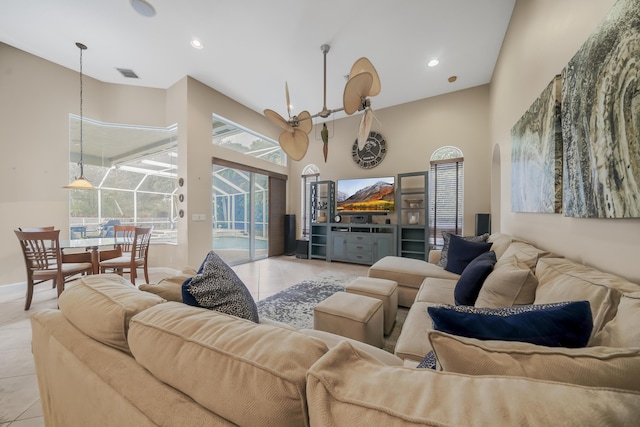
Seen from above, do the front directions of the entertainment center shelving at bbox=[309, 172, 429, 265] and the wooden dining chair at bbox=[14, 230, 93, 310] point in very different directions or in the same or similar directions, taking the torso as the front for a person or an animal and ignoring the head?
very different directions

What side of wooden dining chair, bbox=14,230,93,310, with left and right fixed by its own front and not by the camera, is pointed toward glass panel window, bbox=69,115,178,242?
front

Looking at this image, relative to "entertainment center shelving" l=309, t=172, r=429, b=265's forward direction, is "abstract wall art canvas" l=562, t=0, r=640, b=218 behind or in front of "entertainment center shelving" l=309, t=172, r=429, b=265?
in front

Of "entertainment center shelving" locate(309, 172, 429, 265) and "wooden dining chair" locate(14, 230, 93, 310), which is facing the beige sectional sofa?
the entertainment center shelving

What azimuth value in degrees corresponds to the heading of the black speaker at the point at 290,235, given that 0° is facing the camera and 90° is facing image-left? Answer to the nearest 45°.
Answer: approximately 0°

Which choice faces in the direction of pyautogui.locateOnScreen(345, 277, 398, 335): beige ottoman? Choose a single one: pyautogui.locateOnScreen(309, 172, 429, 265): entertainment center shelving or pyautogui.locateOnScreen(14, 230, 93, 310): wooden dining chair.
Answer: the entertainment center shelving

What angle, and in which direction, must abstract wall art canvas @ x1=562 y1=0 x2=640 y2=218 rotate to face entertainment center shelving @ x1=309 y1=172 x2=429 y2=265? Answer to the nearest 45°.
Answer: approximately 90° to its right

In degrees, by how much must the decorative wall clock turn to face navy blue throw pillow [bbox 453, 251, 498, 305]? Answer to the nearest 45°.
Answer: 0° — it already faces it

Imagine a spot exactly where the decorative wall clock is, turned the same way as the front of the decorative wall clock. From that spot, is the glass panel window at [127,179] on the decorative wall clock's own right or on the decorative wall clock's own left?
on the decorative wall clock's own right

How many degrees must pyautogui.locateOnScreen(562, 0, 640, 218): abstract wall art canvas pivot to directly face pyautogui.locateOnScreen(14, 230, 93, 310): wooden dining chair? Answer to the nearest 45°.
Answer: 0° — it already faces it

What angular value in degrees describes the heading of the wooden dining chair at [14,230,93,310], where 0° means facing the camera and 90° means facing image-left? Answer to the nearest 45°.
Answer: approximately 225°

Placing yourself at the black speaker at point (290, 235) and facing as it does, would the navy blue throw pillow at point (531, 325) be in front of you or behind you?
in front

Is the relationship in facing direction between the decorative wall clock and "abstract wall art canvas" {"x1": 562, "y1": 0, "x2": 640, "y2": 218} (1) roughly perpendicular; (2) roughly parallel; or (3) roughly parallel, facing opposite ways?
roughly perpendicular
